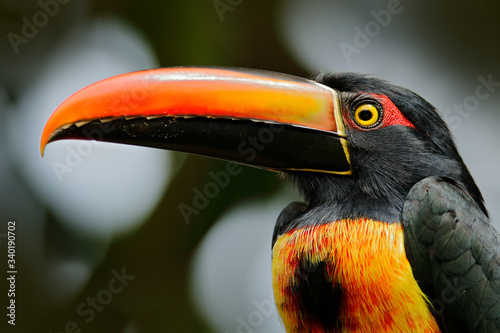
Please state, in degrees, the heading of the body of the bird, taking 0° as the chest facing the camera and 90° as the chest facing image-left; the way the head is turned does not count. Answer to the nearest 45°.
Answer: approximately 45°
